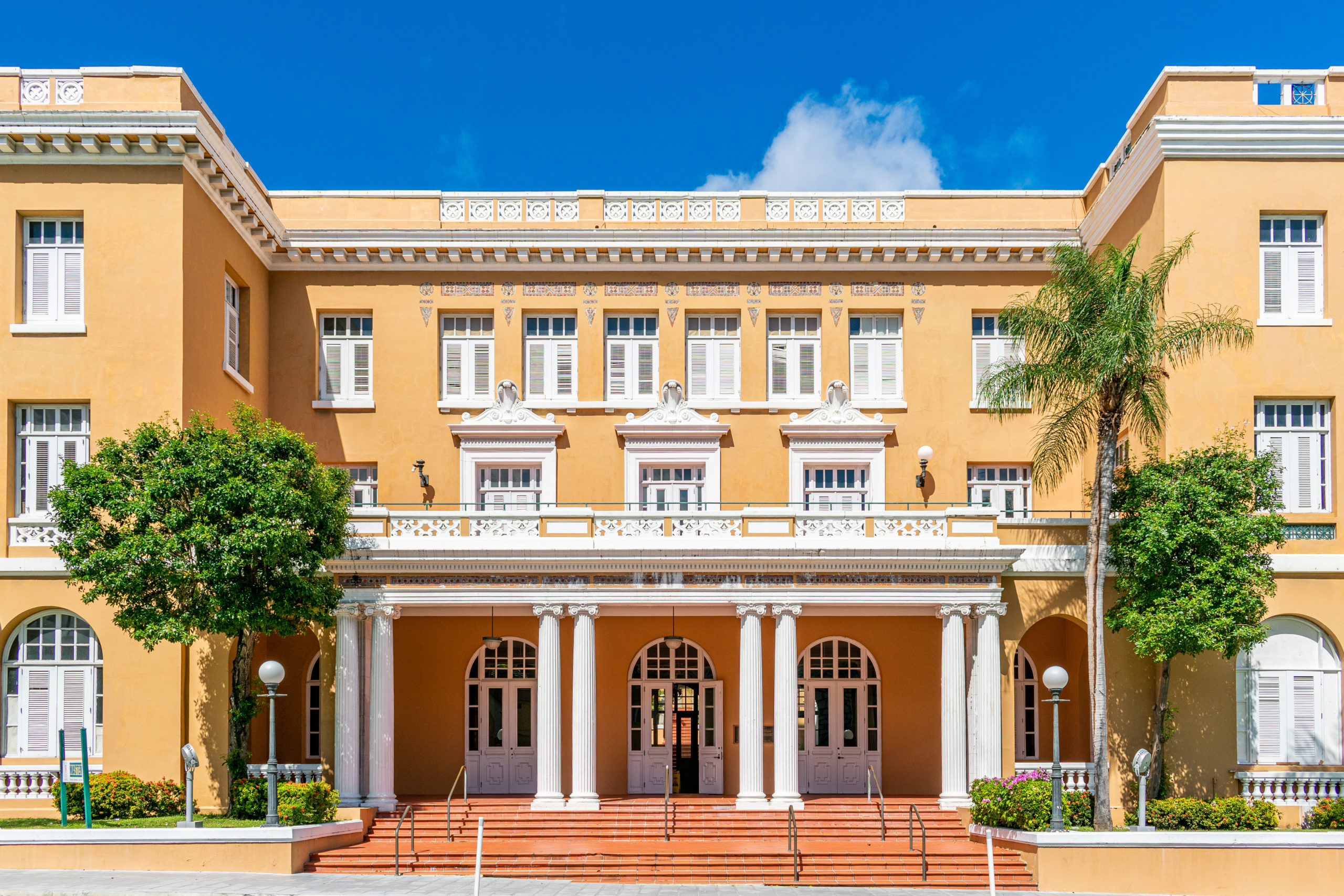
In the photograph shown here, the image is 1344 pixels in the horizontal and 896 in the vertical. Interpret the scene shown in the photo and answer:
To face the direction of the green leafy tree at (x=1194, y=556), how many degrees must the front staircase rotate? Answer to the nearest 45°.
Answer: approximately 90° to its left

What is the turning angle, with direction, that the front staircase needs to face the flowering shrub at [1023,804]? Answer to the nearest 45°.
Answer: approximately 90° to its left

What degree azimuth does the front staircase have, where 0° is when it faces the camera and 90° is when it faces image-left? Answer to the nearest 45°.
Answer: approximately 0°

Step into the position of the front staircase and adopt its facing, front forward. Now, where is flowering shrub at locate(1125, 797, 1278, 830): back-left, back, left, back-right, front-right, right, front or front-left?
left

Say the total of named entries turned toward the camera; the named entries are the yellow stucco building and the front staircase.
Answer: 2

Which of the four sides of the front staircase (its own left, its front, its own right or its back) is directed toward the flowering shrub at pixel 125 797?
right

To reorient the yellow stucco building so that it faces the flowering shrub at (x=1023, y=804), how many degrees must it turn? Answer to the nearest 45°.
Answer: approximately 45° to its left

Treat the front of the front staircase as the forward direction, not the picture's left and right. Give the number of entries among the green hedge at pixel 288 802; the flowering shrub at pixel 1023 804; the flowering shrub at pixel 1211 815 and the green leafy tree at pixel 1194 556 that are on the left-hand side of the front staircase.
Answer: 3
